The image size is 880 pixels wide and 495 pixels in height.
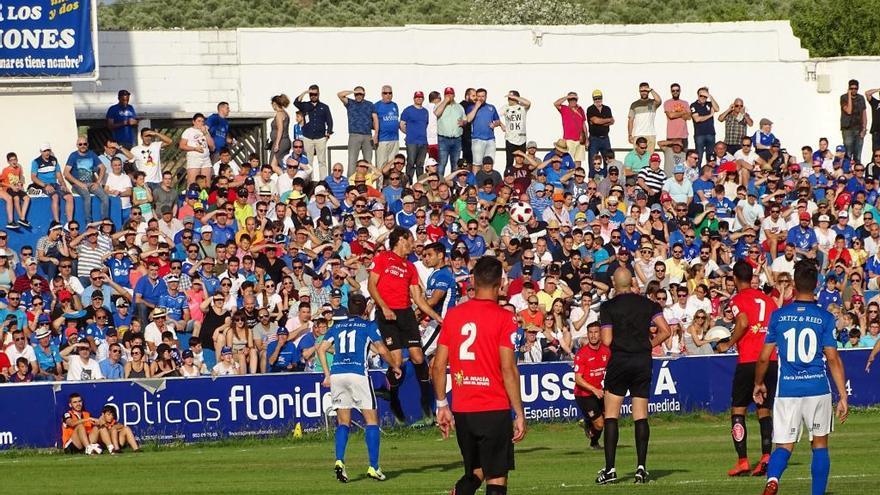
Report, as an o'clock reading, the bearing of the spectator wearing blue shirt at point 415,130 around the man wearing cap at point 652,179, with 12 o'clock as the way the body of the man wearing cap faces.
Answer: The spectator wearing blue shirt is roughly at 3 o'clock from the man wearing cap.

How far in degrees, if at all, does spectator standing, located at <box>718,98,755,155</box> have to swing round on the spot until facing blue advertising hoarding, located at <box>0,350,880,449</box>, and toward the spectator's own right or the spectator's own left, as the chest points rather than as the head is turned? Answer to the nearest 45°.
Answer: approximately 45° to the spectator's own right

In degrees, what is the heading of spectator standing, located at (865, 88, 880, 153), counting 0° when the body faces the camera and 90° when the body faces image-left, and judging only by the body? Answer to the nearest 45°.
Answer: approximately 0°

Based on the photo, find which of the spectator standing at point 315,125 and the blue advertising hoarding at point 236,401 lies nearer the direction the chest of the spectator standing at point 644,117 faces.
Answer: the blue advertising hoarding

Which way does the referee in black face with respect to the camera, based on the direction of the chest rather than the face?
away from the camera

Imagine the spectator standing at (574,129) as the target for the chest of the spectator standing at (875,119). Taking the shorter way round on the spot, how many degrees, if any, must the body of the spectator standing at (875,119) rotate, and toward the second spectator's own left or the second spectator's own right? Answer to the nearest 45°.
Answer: approximately 45° to the second spectator's own right

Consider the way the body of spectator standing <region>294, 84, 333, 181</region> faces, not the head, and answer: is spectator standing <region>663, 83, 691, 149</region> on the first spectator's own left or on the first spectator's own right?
on the first spectator's own left

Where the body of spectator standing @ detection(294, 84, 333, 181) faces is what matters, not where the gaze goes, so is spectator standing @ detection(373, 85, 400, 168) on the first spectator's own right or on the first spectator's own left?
on the first spectator's own left
